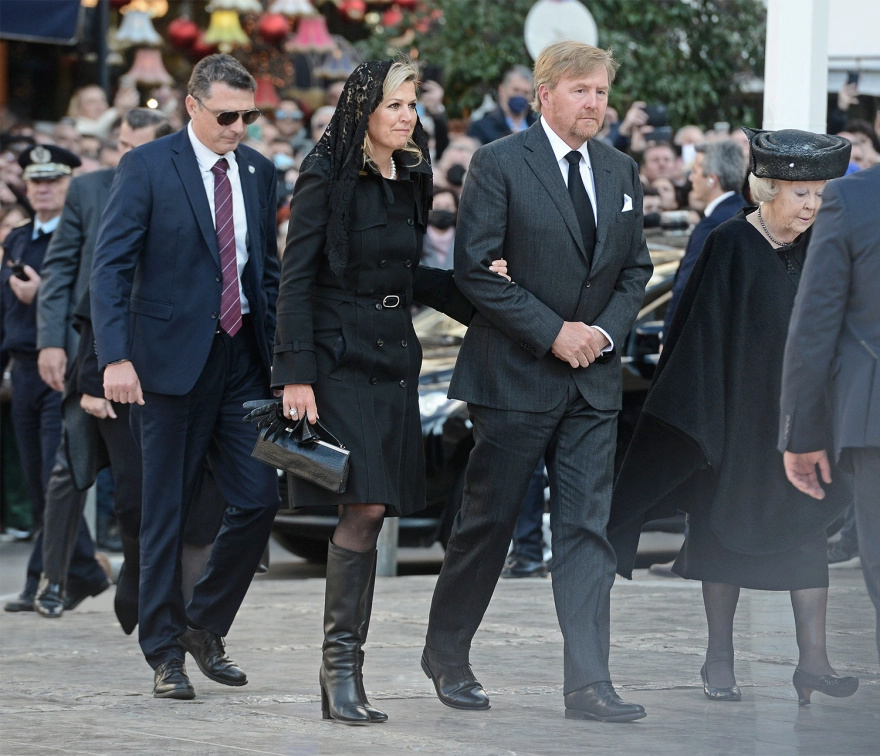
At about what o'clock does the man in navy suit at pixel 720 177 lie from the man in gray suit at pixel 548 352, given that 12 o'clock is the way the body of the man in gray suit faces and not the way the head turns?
The man in navy suit is roughly at 8 o'clock from the man in gray suit.

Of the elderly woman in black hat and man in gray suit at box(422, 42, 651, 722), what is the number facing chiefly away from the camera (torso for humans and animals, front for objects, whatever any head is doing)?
0

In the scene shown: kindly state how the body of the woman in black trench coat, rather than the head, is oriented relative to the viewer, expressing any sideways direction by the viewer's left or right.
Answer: facing the viewer and to the right of the viewer

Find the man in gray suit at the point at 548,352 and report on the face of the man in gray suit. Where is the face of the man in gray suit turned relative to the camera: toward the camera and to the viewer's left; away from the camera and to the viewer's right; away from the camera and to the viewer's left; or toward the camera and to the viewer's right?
toward the camera and to the viewer's right

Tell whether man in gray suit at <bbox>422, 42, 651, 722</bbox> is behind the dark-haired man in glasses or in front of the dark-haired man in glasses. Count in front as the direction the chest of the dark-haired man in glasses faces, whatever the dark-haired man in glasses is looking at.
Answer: in front

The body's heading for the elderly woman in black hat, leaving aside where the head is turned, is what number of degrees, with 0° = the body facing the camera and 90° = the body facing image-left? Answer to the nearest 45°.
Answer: approximately 315°

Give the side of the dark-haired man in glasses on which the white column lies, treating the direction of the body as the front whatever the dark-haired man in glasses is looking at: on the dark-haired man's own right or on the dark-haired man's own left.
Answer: on the dark-haired man's own left

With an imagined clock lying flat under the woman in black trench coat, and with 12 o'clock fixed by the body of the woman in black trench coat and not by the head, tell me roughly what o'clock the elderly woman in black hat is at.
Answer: The elderly woman in black hat is roughly at 10 o'clock from the woman in black trench coat.
